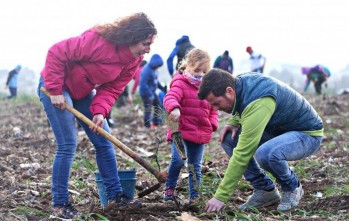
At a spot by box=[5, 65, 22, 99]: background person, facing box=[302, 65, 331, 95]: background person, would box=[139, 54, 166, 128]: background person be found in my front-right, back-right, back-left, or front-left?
front-right

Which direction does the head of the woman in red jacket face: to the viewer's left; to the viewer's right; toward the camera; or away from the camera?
to the viewer's right

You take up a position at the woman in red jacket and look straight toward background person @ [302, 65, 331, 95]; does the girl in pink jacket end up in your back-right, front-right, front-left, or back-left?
front-right

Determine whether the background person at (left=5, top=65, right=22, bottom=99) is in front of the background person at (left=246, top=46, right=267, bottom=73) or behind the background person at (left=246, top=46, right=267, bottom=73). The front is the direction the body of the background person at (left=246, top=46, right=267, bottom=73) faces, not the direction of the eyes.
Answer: in front

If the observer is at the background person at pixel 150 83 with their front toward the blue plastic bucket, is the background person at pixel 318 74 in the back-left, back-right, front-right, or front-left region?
back-left

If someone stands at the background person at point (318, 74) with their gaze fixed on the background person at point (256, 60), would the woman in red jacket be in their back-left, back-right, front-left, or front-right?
front-left
